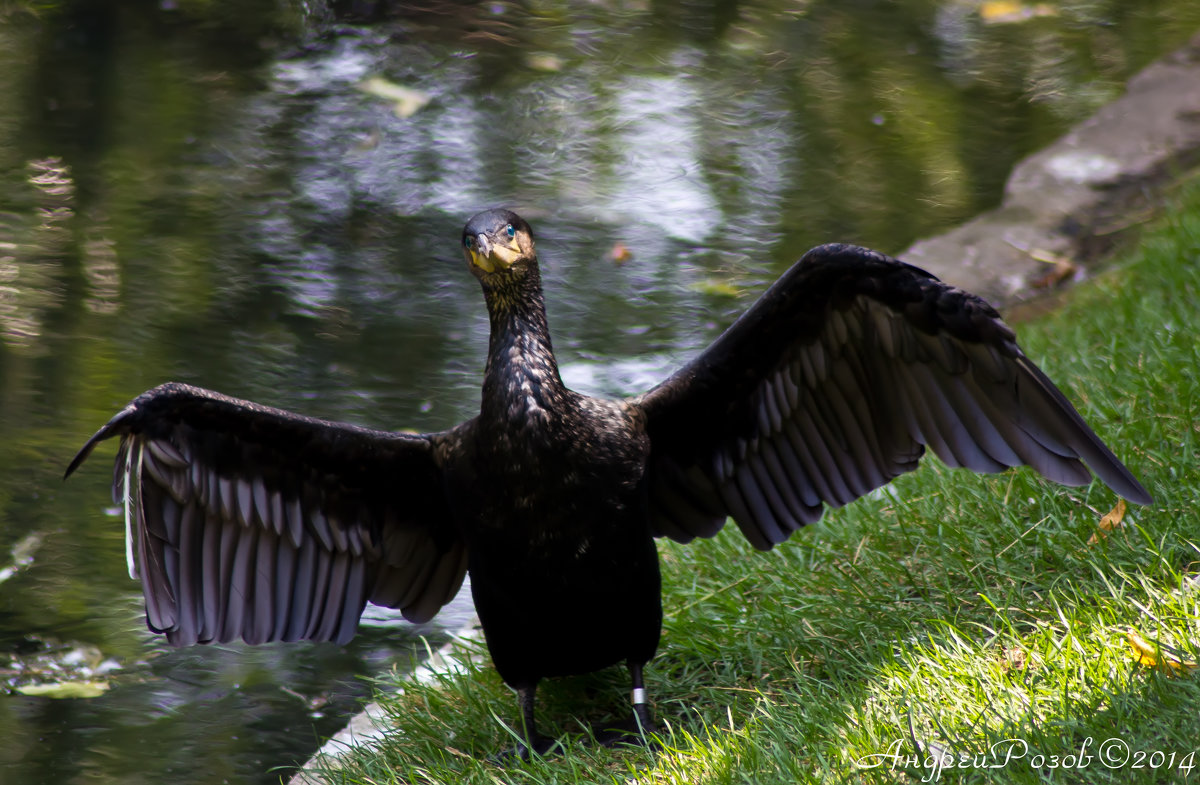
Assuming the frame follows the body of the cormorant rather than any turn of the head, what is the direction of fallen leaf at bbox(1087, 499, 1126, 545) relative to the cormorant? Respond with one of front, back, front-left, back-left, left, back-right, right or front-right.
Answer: left

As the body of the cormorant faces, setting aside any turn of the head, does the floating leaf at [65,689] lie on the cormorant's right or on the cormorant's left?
on the cormorant's right

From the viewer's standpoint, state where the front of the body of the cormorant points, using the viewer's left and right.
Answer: facing the viewer

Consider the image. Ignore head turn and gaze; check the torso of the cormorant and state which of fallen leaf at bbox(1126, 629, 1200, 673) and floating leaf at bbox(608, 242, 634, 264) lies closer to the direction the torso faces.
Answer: the fallen leaf

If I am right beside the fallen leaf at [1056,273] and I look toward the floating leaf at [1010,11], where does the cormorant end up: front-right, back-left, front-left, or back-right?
back-left

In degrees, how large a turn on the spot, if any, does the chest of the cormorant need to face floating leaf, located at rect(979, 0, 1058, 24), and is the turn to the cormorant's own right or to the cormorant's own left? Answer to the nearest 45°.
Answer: approximately 180°

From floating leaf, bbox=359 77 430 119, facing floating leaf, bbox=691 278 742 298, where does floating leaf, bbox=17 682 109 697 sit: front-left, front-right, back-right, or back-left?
front-right

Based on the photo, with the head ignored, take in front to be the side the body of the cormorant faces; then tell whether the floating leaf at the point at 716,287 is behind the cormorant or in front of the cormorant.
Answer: behind

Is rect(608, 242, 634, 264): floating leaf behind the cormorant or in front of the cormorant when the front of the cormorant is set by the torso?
behind

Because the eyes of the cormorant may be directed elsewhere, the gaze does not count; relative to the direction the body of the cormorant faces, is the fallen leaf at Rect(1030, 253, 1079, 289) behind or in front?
behind

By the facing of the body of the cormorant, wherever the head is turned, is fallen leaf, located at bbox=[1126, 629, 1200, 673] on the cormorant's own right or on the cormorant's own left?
on the cormorant's own left
